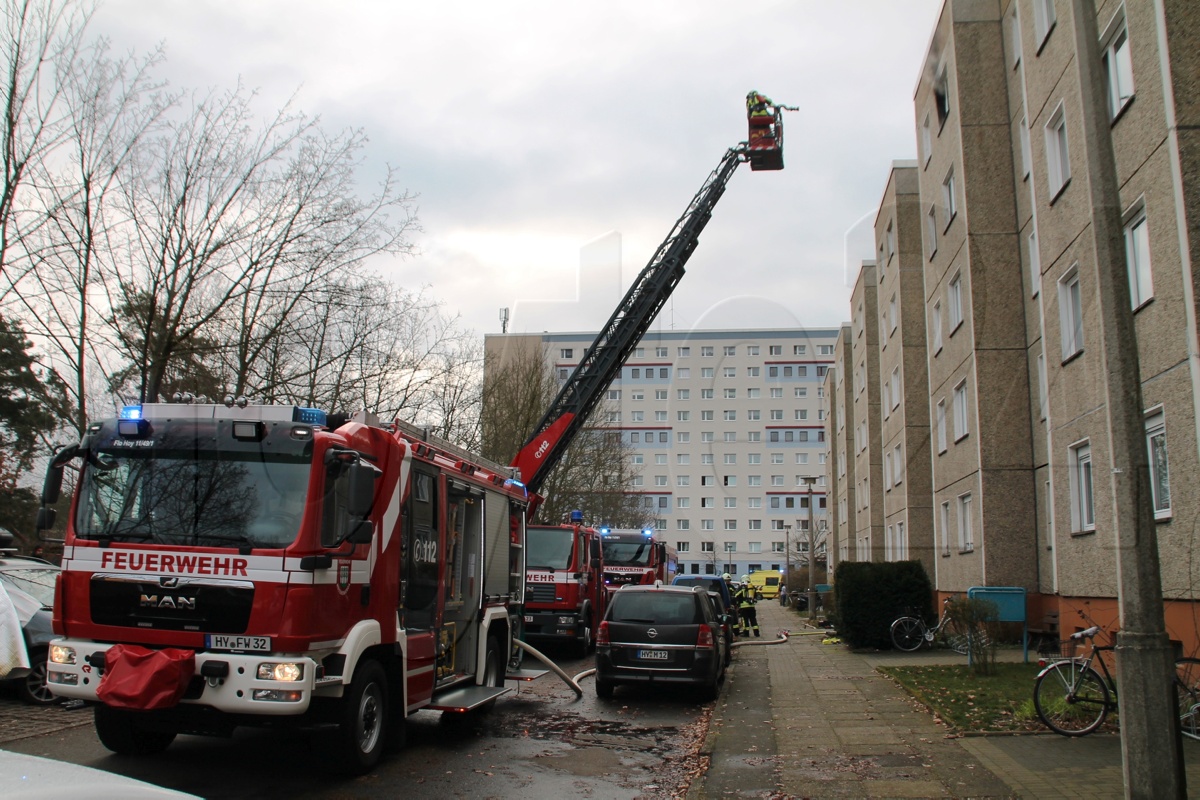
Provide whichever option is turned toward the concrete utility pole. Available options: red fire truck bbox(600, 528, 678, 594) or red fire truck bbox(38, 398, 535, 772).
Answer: red fire truck bbox(600, 528, 678, 594)

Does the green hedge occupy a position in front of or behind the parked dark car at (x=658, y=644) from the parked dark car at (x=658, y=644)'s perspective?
in front

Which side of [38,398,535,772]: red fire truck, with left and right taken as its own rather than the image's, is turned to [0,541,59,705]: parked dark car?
right

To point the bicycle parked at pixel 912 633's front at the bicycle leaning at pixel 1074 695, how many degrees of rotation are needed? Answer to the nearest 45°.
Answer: approximately 90° to its right

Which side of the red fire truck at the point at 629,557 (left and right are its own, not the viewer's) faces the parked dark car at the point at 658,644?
front

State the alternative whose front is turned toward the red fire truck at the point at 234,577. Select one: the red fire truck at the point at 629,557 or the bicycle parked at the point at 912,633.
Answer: the red fire truck at the point at 629,557

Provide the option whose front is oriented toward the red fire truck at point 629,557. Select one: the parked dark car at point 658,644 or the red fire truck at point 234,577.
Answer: the parked dark car

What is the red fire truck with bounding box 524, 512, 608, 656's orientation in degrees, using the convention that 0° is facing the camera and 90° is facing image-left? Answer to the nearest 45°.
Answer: approximately 0°

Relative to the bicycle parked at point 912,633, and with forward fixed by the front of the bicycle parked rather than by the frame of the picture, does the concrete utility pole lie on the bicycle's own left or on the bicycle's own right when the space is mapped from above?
on the bicycle's own right

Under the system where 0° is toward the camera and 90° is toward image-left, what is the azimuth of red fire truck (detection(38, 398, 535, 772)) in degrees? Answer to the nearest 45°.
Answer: approximately 45°

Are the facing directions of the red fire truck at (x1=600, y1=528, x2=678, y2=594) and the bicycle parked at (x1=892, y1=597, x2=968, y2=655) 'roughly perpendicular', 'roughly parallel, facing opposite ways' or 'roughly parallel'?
roughly perpendicular

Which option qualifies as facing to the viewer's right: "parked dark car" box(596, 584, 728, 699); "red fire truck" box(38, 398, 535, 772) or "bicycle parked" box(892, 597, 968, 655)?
the bicycle parked

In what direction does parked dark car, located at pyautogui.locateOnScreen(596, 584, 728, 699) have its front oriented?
away from the camera
